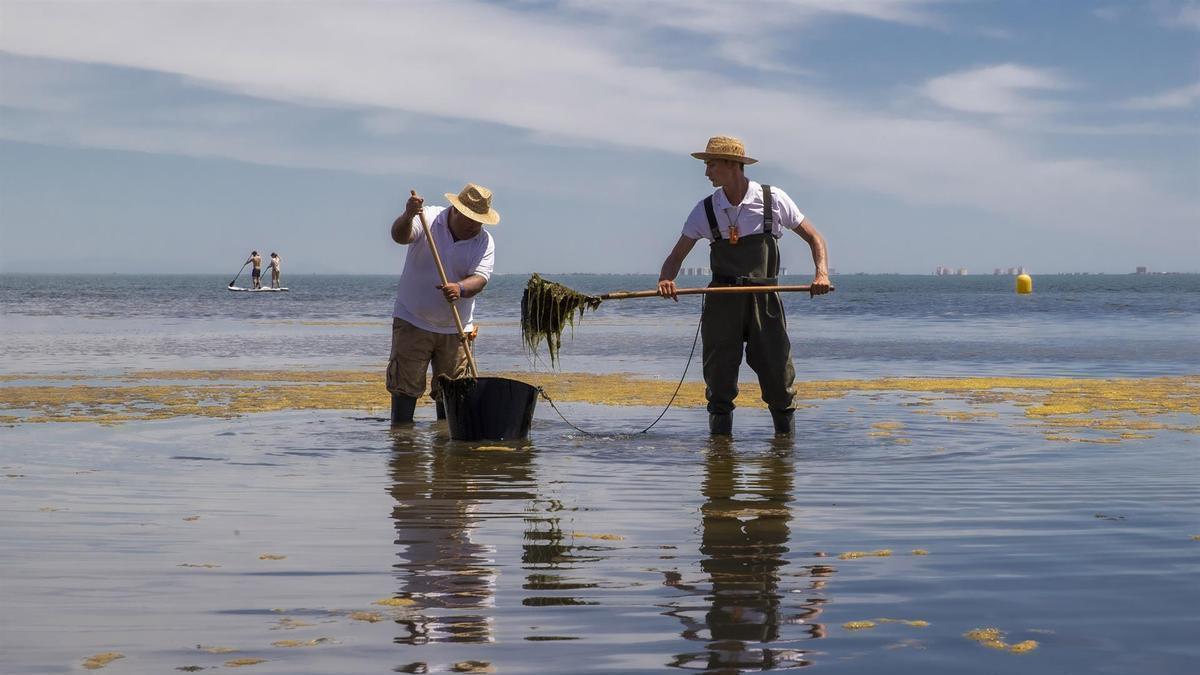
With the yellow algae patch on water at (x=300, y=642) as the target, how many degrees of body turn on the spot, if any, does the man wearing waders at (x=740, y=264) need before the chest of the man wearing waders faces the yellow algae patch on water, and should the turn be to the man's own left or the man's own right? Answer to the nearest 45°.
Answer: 0° — they already face it

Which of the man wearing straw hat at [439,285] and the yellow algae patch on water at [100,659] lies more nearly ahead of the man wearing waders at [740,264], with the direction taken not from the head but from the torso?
the yellow algae patch on water

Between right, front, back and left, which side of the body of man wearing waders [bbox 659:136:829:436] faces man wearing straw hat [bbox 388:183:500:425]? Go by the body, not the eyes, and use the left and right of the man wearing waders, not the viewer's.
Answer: right

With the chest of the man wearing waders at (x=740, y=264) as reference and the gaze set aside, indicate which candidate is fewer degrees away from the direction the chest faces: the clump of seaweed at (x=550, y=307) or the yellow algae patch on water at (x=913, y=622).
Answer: the yellow algae patch on water

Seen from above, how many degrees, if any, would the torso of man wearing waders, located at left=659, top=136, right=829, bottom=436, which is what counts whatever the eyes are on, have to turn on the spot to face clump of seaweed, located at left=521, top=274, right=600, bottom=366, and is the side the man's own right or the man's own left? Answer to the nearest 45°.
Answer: approximately 135° to the man's own right

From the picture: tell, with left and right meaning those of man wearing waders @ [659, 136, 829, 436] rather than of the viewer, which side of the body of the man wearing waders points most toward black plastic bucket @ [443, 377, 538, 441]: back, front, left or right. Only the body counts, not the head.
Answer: right

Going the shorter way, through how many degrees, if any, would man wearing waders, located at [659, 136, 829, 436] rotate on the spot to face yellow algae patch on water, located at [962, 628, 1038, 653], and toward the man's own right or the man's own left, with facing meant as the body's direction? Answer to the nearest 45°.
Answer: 0° — they already face it

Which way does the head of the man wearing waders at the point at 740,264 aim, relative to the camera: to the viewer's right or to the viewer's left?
to the viewer's left

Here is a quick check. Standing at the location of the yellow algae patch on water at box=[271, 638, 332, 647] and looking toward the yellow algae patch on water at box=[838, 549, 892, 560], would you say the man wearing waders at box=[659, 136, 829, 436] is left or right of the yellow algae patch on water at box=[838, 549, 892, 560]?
left

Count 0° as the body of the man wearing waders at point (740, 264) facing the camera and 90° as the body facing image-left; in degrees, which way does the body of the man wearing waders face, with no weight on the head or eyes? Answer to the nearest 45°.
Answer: approximately 0°

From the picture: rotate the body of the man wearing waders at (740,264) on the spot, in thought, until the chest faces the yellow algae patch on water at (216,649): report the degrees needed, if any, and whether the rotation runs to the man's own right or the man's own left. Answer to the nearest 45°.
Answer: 0° — they already face it

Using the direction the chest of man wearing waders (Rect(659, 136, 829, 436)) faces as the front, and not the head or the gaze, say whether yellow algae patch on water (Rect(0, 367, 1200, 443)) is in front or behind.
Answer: behind

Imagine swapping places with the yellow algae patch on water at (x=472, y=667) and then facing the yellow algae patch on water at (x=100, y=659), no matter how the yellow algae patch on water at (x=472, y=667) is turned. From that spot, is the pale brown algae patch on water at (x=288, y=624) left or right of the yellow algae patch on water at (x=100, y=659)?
right

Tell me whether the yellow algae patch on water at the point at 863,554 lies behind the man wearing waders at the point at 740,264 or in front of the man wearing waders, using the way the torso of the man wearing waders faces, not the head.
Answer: in front

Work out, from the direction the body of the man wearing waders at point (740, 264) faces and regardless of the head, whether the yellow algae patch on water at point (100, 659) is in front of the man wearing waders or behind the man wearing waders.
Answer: in front
